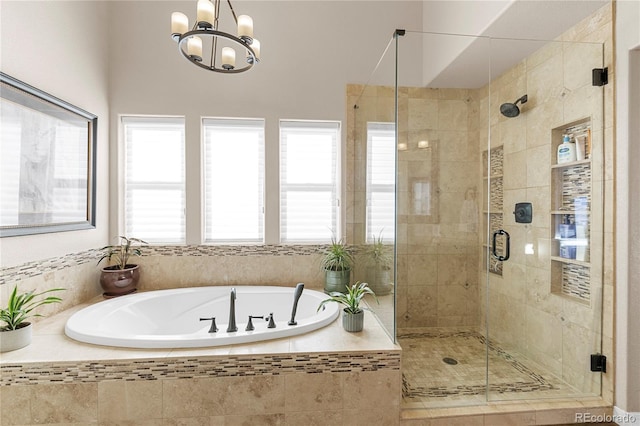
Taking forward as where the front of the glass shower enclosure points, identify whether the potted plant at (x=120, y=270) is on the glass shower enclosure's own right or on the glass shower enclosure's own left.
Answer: on the glass shower enclosure's own right

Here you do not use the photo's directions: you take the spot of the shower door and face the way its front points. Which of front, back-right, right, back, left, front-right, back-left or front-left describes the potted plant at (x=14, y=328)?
front-right

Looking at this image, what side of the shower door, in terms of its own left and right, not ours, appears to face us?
front

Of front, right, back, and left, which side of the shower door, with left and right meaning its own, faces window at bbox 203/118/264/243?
right

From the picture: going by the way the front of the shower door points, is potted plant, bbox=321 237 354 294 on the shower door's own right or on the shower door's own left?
on the shower door's own right

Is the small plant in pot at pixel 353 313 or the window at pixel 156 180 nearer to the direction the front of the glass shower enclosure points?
the small plant in pot

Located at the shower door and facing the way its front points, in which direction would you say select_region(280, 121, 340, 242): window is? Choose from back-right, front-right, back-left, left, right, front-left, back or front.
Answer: right

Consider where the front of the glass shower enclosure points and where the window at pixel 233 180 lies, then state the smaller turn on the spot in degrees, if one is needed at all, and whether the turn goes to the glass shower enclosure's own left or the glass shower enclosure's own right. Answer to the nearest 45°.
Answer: approximately 90° to the glass shower enclosure's own right

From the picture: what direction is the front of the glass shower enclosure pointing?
toward the camera

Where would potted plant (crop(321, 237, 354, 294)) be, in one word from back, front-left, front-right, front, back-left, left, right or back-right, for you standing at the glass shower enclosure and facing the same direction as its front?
right
